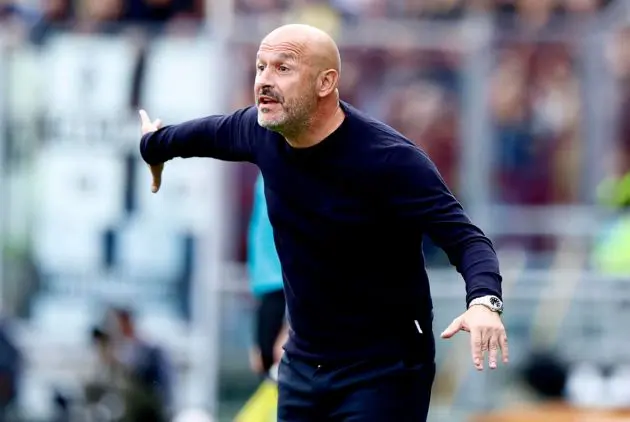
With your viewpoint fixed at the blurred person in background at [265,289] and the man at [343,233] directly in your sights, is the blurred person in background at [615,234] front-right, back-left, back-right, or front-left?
back-left

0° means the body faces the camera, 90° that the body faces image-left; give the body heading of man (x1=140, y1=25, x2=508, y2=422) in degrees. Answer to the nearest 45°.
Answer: approximately 45°
